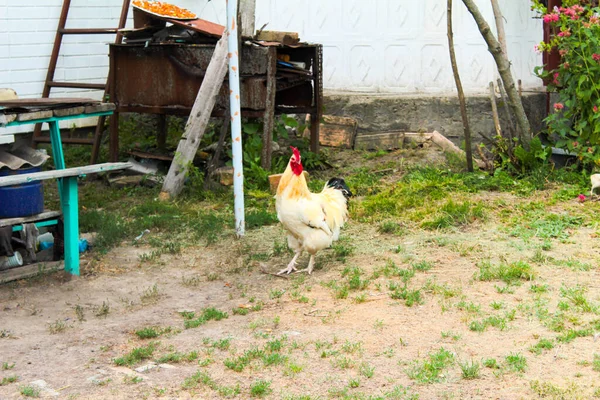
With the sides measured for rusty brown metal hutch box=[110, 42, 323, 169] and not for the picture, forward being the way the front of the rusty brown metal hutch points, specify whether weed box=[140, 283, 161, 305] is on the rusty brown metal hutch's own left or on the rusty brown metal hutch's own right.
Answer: on the rusty brown metal hutch's own right

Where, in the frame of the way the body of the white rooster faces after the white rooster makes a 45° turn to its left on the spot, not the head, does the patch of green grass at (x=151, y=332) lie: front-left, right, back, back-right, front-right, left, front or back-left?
front-right

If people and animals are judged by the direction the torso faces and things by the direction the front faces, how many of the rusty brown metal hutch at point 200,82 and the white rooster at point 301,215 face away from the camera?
0

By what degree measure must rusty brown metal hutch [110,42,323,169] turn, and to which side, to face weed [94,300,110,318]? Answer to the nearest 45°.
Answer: approximately 45° to its right

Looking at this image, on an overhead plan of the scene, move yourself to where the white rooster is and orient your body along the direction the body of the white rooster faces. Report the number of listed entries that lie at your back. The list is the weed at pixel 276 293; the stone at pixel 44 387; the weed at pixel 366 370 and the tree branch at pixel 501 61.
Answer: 1

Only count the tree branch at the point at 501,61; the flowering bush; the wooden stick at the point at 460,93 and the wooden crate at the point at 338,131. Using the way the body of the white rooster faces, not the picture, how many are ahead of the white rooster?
0

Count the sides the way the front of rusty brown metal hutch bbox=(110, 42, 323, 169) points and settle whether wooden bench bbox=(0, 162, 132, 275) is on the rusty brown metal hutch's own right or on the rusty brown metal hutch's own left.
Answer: on the rusty brown metal hutch's own right

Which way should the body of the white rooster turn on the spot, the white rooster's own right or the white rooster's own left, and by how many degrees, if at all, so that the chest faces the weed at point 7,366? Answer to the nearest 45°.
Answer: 0° — it already faces it

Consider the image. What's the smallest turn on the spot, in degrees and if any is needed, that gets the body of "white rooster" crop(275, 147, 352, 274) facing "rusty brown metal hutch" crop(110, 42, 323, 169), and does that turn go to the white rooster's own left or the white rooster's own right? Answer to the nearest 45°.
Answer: approximately 135° to the white rooster's own right

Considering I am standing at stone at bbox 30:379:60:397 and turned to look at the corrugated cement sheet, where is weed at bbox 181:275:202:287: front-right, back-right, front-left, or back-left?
front-right

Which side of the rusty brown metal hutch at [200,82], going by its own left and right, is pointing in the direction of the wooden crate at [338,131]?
left

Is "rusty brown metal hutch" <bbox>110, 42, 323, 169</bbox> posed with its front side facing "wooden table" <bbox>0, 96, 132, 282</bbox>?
no

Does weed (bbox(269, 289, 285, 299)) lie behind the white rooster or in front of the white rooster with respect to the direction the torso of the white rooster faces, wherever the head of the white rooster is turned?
in front

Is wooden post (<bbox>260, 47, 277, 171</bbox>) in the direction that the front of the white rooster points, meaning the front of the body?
no

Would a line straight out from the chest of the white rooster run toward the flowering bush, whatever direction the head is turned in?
no

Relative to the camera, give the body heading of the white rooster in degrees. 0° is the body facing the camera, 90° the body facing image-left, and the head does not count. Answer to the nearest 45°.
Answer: approximately 45°

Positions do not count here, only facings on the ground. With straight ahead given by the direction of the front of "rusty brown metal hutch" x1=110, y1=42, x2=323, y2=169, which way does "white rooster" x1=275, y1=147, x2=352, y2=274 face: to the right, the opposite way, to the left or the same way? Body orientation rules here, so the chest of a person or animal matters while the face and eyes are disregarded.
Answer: to the right
